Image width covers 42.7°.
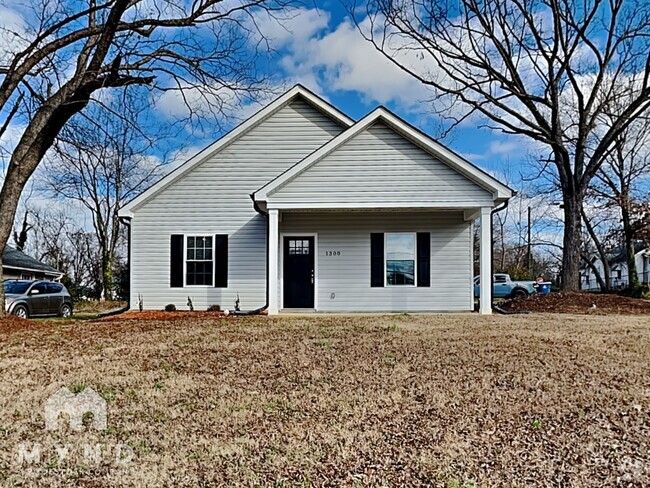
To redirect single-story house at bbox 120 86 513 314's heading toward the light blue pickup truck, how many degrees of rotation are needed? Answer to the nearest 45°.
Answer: approximately 135° to its left

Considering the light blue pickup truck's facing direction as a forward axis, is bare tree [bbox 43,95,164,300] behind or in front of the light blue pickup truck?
in front

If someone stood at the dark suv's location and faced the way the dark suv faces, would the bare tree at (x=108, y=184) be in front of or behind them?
behind

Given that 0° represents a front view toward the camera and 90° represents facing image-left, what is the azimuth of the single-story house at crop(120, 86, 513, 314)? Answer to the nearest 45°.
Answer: approximately 0°

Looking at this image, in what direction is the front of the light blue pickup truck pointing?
to the viewer's left

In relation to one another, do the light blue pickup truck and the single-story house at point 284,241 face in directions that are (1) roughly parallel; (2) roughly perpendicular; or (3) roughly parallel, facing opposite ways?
roughly perpendicular

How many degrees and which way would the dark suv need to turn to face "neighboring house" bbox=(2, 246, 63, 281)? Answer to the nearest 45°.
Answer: approximately 135° to its right
